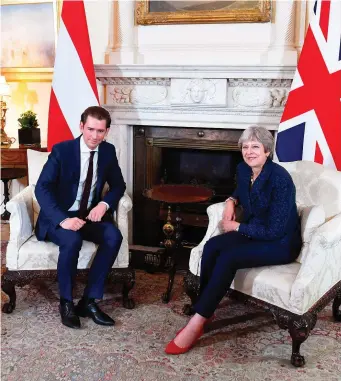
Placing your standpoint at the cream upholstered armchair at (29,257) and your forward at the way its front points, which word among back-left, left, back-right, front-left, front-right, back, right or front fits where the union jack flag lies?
left

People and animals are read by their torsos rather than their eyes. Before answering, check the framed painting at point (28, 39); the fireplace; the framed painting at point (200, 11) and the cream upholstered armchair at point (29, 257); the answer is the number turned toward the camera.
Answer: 4

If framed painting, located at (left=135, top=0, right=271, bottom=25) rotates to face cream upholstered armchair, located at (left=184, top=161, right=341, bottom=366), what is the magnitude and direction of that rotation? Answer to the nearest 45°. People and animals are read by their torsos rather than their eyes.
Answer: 0° — it already faces it

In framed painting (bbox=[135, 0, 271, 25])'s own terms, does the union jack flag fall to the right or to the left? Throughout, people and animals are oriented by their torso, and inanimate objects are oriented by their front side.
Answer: on its left

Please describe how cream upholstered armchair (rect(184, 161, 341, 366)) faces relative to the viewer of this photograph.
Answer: facing the viewer and to the left of the viewer

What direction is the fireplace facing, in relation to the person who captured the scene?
facing the viewer

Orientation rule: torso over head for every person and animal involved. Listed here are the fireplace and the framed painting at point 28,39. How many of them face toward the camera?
2

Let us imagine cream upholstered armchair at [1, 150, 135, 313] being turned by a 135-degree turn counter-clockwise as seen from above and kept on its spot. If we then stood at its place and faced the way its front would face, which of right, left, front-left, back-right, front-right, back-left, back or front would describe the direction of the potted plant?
front-left

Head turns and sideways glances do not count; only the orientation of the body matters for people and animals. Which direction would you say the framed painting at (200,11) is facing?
toward the camera

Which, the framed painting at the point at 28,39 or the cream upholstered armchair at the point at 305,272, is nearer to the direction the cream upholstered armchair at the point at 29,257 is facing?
the cream upholstered armchair

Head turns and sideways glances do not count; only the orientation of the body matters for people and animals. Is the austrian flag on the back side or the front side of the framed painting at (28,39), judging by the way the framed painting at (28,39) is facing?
on the front side

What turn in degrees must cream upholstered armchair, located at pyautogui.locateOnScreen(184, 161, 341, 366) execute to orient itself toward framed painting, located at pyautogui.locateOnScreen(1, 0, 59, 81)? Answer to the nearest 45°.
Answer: approximately 90° to its right

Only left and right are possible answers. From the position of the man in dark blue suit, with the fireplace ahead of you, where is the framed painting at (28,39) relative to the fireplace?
left

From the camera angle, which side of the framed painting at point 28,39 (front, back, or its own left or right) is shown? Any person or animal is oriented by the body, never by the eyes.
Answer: front

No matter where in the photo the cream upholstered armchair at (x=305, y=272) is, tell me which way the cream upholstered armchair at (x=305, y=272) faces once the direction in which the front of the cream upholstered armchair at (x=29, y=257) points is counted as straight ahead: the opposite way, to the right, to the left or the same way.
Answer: to the right

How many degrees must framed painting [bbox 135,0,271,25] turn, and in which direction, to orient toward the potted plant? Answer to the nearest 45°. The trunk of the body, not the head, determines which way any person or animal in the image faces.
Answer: approximately 90° to its right

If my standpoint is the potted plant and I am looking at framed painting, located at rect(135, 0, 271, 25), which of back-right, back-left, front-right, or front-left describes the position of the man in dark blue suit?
front-right
